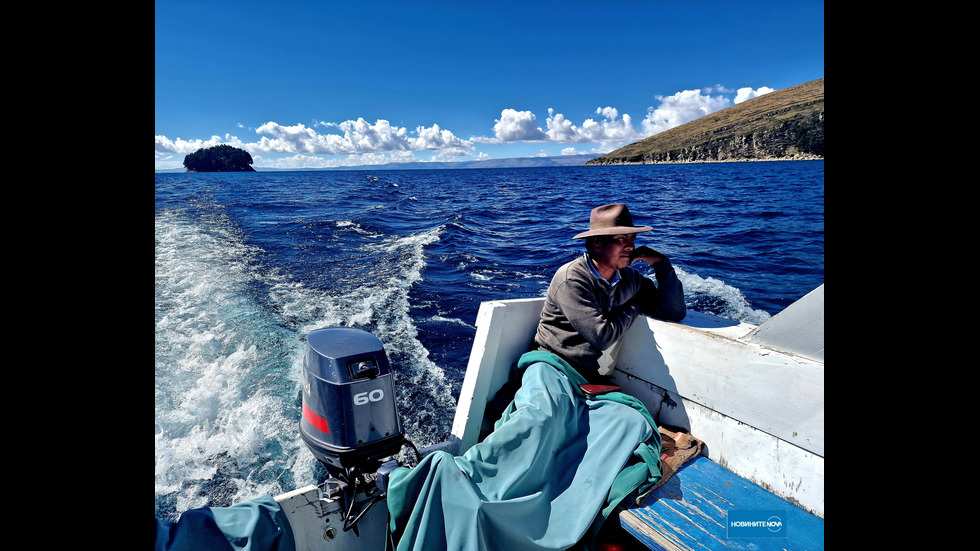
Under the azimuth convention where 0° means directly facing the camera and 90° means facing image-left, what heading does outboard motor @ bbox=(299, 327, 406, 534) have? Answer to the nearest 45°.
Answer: approximately 315°

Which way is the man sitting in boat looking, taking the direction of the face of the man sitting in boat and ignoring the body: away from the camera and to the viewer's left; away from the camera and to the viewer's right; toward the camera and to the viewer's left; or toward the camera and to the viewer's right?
toward the camera and to the viewer's right

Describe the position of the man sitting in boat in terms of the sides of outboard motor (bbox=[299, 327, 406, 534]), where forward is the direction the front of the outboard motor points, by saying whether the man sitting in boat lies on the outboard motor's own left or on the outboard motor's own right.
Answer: on the outboard motor's own left

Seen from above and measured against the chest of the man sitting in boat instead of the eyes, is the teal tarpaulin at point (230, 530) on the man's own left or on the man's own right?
on the man's own right

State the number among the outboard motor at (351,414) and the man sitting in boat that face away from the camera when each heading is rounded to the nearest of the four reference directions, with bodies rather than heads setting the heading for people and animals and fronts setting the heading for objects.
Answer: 0

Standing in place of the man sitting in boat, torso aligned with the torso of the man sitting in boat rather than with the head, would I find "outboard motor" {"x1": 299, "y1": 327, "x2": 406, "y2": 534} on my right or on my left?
on my right
